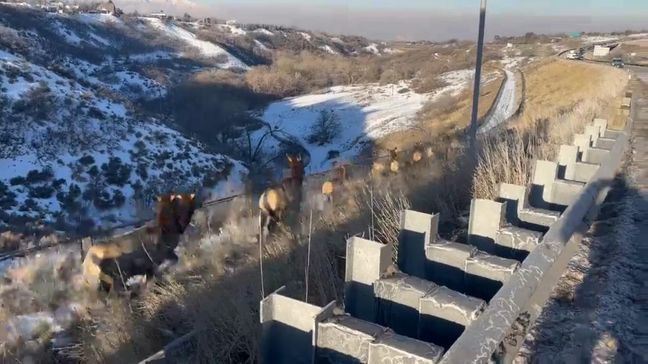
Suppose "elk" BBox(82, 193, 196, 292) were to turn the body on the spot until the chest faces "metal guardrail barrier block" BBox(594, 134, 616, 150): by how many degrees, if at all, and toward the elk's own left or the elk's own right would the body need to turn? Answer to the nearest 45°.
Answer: approximately 45° to the elk's own right

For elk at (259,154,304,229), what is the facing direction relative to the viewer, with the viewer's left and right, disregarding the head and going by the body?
facing away from the viewer and to the right of the viewer

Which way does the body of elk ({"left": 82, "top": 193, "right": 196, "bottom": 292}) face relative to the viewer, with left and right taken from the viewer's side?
facing away from the viewer and to the right of the viewer

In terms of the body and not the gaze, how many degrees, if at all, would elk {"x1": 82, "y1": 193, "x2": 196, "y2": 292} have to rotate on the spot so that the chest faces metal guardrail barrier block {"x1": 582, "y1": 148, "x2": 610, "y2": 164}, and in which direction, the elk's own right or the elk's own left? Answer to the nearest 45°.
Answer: approximately 45° to the elk's own right

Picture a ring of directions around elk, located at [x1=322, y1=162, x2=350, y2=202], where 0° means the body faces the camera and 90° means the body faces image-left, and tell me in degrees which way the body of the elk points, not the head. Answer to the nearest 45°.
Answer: approximately 225°

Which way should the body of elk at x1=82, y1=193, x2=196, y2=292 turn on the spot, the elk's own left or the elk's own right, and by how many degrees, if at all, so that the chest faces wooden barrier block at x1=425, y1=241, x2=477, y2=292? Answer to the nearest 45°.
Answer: approximately 90° to the elk's own right
